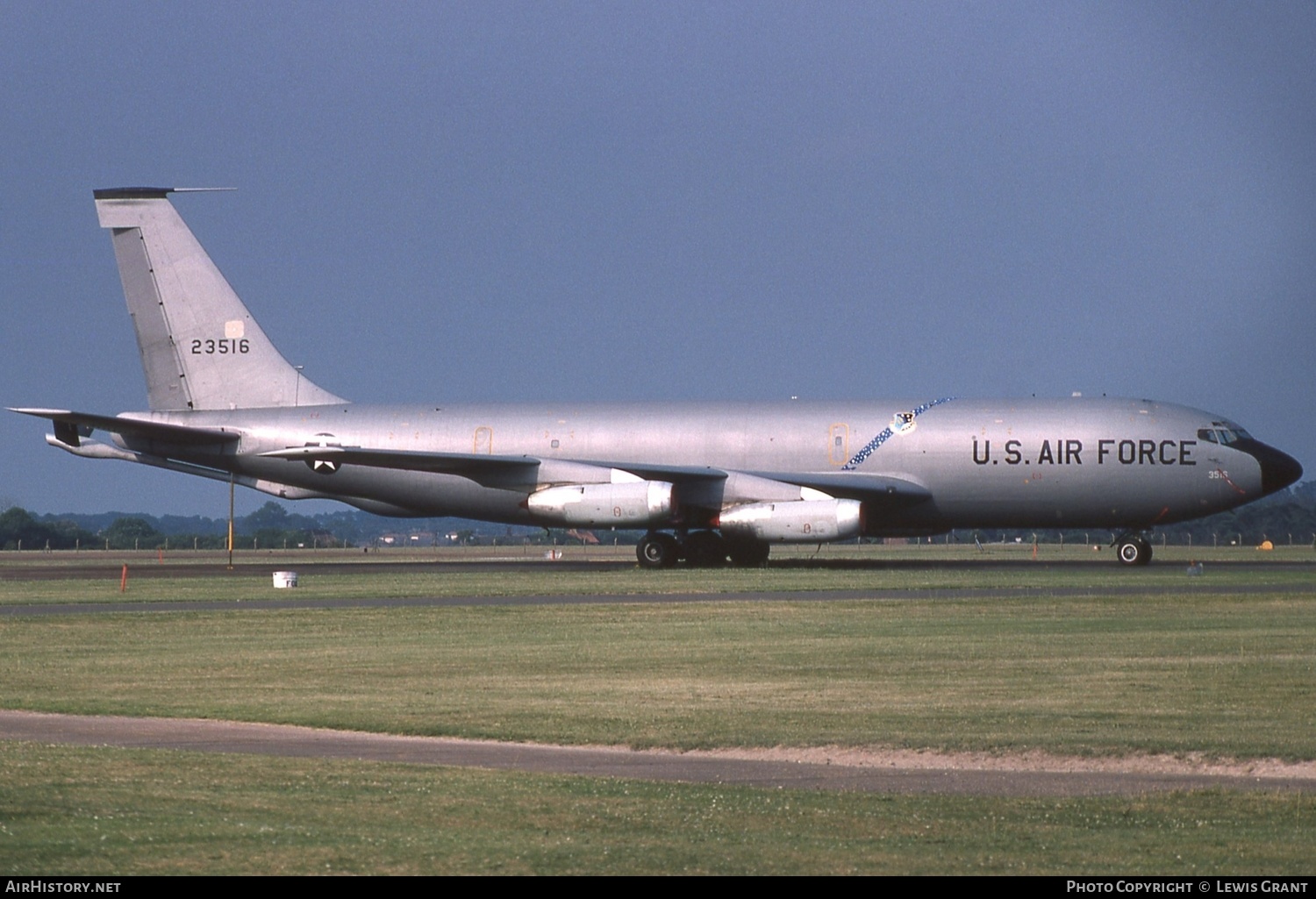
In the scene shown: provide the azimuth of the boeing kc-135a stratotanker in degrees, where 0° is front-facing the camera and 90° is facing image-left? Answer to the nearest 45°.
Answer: approximately 270°
